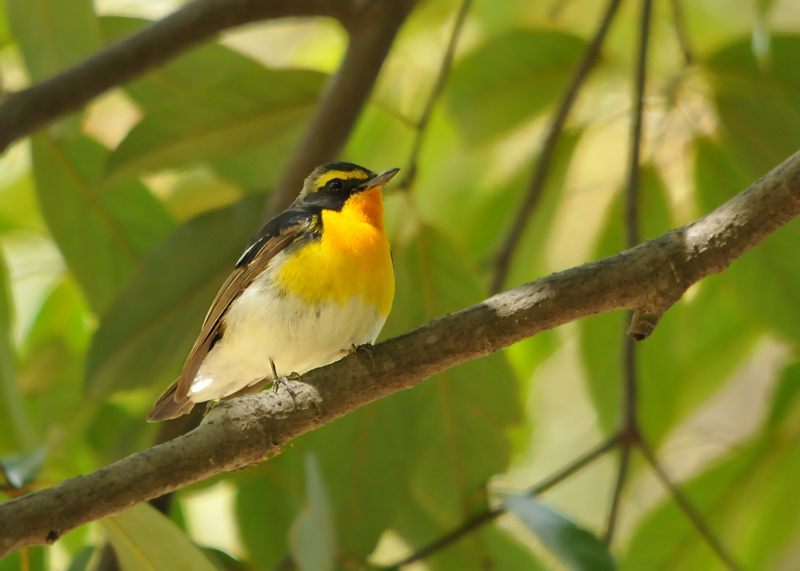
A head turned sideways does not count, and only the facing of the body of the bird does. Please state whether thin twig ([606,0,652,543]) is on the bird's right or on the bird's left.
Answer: on the bird's left

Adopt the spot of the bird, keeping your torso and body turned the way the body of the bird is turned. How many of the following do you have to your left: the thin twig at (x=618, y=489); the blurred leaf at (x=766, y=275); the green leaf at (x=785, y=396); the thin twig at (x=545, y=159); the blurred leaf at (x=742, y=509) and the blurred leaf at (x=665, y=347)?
6

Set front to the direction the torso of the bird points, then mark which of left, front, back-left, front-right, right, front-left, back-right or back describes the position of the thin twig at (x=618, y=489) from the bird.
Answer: left

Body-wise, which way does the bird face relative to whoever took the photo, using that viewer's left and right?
facing the viewer and to the right of the viewer

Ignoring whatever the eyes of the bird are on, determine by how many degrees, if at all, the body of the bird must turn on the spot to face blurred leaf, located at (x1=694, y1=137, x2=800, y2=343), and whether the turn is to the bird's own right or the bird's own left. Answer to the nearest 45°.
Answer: approximately 90° to the bird's own left

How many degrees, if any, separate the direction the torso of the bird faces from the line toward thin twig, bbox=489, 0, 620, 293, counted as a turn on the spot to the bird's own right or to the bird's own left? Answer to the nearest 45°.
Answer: approximately 90° to the bird's own left

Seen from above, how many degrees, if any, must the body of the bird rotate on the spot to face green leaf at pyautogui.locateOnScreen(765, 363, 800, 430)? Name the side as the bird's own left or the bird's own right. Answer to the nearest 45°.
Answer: approximately 90° to the bird's own left
